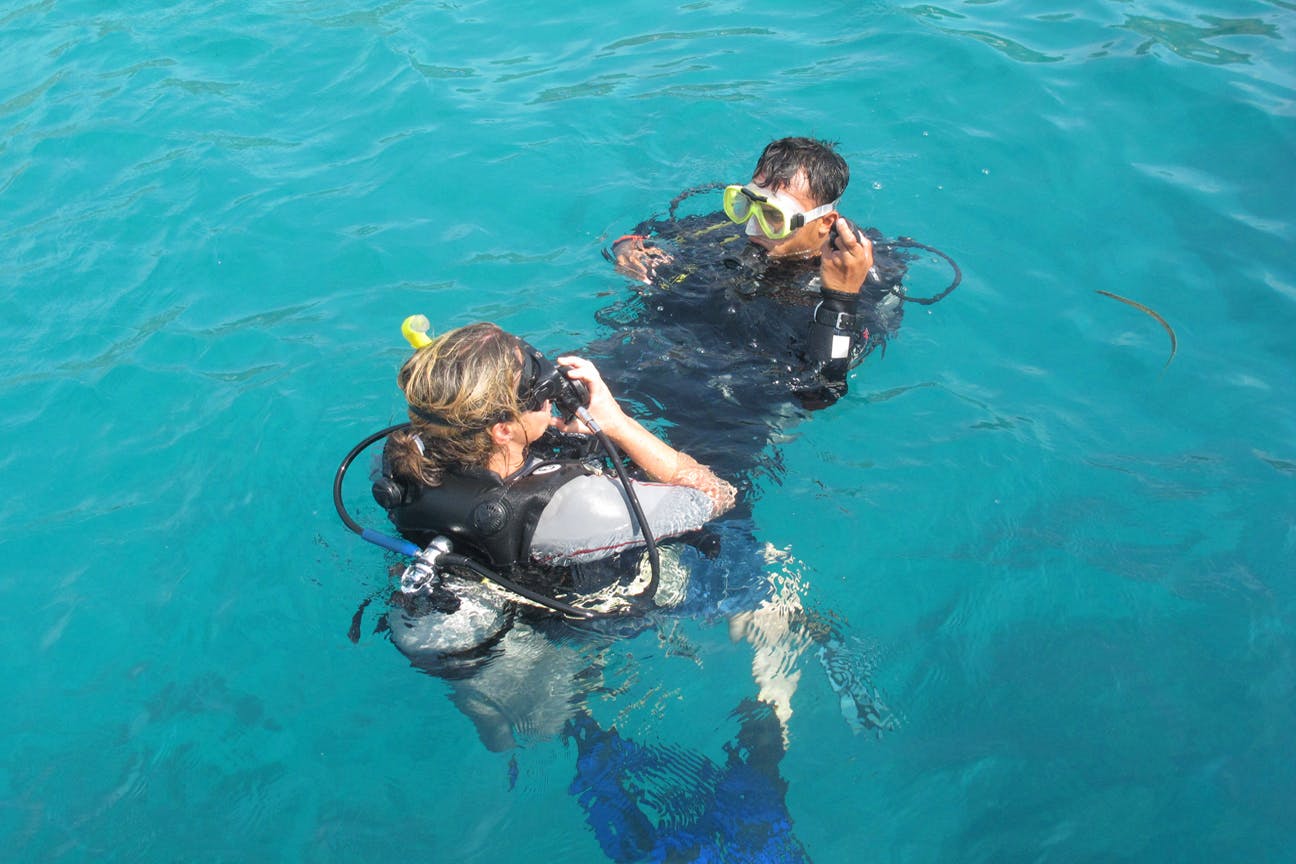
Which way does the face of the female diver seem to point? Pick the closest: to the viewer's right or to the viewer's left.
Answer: to the viewer's right

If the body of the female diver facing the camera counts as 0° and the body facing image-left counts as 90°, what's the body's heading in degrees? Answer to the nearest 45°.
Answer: approximately 225°
